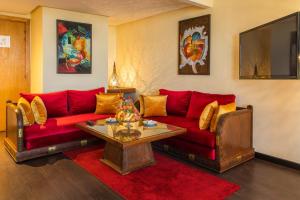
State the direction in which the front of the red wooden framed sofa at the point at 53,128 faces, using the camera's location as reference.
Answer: facing the viewer and to the right of the viewer

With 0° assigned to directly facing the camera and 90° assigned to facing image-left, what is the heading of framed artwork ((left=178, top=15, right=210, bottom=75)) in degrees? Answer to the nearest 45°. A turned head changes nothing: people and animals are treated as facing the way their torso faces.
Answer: approximately 45°

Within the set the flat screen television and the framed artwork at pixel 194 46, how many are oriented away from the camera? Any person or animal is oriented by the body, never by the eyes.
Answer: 0

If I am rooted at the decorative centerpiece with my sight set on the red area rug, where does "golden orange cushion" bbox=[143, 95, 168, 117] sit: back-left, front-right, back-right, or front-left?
back-left

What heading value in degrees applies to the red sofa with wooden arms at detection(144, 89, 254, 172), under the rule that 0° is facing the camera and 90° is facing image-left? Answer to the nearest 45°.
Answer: approximately 45°

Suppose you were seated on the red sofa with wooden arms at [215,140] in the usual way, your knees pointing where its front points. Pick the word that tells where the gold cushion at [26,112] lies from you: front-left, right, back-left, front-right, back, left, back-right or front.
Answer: front-right

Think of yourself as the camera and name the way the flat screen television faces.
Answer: facing the viewer and to the left of the viewer

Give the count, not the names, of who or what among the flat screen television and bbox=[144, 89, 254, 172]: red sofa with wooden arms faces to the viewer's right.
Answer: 0
